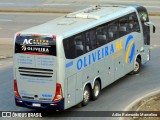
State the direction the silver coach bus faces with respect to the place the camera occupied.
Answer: facing away from the viewer and to the right of the viewer
